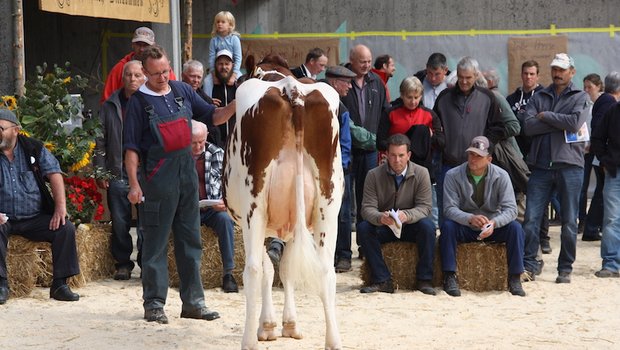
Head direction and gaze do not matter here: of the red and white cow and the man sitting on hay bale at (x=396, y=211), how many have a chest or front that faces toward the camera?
1

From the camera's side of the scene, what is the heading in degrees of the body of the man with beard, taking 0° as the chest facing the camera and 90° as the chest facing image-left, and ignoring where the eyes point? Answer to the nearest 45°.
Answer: approximately 0°

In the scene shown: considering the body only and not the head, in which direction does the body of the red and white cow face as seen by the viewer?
away from the camera

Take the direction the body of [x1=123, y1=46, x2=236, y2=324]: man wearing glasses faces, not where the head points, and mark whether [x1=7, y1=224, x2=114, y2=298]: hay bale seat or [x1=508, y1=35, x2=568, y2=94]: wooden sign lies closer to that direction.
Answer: the wooden sign

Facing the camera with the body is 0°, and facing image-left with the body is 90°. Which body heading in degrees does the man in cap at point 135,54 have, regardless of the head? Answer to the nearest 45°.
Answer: approximately 0°

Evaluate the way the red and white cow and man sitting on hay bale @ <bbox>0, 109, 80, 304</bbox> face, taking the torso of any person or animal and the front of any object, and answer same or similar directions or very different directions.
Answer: very different directions
